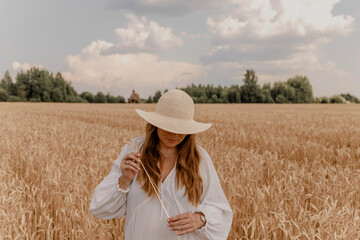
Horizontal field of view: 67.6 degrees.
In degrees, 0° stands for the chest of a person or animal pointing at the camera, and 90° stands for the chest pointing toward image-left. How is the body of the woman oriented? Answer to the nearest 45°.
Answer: approximately 0°
